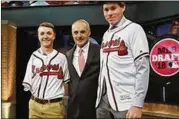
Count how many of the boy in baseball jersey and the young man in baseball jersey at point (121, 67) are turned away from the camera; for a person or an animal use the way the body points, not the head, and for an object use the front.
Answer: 0

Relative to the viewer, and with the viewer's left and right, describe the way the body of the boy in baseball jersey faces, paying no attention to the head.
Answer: facing the viewer

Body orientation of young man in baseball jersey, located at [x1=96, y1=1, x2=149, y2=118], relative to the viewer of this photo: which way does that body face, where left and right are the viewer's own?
facing the viewer and to the left of the viewer

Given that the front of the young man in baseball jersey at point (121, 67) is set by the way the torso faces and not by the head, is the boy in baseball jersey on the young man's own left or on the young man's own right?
on the young man's own right

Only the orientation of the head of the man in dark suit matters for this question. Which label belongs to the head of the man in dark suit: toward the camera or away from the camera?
toward the camera

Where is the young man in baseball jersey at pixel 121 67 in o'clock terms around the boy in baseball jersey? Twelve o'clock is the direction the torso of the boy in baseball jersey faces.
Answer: The young man in baseball jersey is roughly at 10 o'clock from the boy in baseball jersey.

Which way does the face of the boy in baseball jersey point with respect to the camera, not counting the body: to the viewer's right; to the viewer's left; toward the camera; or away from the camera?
toward the camera
